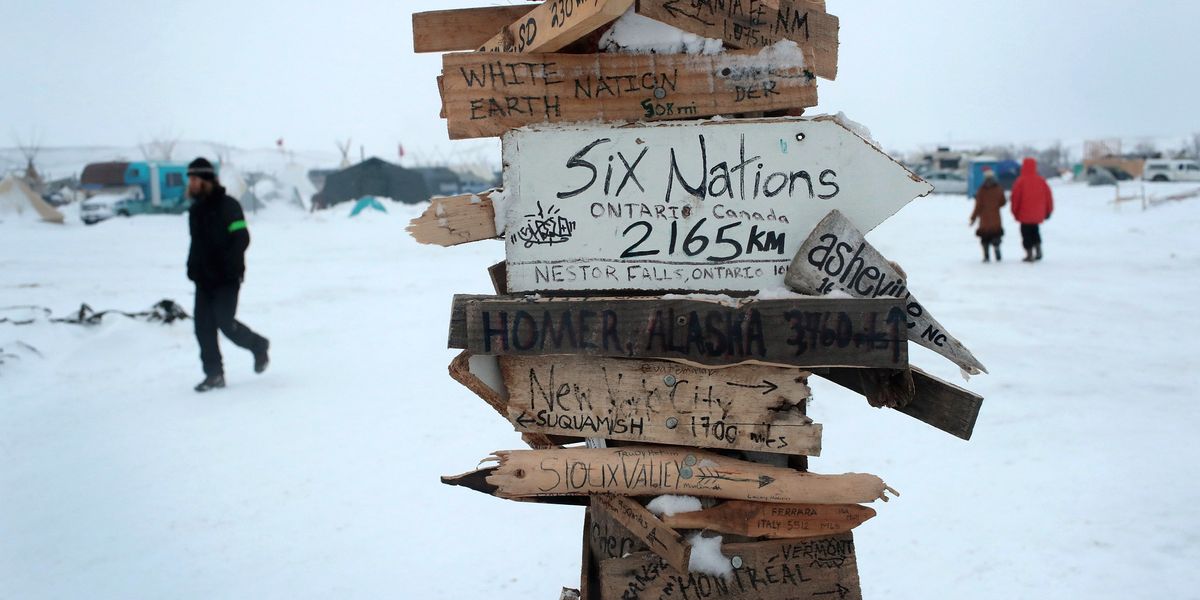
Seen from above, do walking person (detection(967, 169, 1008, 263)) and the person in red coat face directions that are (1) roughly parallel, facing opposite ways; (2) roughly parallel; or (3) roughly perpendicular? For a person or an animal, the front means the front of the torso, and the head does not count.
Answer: roughly parallel

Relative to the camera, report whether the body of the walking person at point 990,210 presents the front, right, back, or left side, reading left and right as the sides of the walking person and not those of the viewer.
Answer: back

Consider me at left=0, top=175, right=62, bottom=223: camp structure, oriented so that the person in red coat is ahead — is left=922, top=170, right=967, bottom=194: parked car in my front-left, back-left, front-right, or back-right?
front-left

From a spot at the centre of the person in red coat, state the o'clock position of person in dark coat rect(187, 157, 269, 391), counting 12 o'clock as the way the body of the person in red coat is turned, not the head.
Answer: The person in dark coat is roughly at 7 o'clock from the person in red coat.

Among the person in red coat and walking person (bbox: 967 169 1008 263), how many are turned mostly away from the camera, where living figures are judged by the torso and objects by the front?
2

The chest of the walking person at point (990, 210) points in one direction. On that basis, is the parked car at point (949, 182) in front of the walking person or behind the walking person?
in front

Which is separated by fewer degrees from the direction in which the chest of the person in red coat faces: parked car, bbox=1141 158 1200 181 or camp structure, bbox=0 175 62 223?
the parked car

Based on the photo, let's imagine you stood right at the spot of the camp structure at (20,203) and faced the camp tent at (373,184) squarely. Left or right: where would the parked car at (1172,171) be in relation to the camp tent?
right

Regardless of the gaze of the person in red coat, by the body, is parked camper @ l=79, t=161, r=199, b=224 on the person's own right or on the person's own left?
on the person's own left

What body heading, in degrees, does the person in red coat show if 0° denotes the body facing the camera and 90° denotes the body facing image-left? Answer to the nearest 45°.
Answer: approximately 180°

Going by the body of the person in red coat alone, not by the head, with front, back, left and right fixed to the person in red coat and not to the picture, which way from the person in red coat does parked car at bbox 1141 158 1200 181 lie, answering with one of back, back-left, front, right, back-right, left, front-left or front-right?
front
